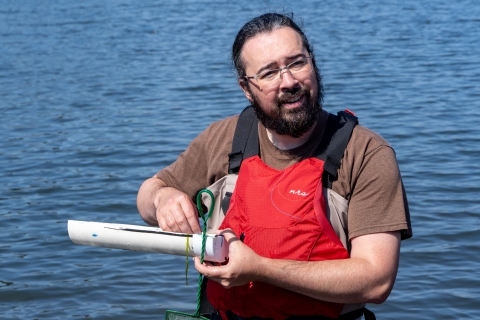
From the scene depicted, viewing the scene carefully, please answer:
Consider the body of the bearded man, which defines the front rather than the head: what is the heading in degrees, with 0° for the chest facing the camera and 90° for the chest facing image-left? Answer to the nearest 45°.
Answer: approximately 0°
